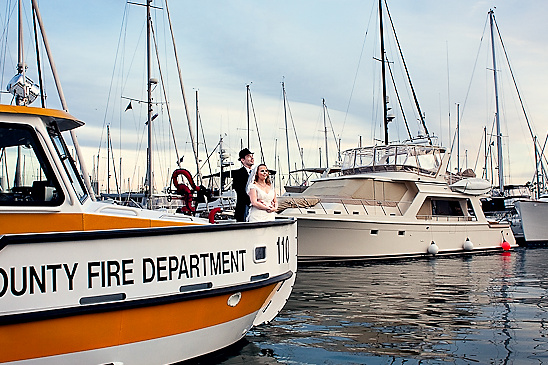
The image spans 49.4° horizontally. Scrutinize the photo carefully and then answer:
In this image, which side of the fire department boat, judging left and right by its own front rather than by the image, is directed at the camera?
right

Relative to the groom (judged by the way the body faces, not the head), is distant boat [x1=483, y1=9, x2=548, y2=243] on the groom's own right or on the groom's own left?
on the groom's own left

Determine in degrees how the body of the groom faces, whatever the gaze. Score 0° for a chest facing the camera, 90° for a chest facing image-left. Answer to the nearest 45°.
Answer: approximately 270°

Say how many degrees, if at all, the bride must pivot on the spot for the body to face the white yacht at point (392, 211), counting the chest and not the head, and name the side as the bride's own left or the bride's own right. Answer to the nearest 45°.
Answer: approximately 135° to the bride's own left

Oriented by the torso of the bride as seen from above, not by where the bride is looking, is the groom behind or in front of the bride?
behind

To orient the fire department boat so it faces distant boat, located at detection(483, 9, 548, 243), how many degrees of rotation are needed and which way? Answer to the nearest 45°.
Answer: approximately 45° to its left

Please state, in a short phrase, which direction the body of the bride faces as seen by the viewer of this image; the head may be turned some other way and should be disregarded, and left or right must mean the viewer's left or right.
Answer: facing the viewer and to the right of the viewer

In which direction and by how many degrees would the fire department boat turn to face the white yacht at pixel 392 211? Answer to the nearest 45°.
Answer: approximately 45° to its left

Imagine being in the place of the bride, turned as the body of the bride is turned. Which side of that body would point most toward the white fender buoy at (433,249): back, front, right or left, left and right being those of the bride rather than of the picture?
left

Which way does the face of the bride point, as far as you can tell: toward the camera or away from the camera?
toward the camera

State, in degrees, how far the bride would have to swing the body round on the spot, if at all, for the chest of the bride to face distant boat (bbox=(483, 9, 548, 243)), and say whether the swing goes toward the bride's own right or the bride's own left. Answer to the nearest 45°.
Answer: approximately 90° to the bride's own left
